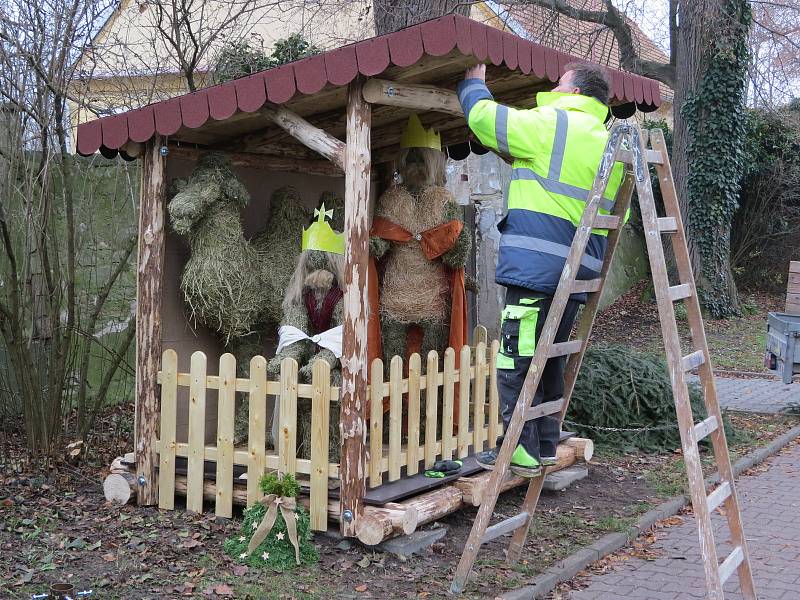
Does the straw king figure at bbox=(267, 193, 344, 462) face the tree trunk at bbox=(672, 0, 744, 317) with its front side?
no

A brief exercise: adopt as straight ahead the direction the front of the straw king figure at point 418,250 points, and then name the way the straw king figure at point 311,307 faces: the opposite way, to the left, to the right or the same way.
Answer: the same way

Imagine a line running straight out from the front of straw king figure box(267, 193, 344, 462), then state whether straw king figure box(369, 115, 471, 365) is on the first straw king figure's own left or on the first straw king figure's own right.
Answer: on the first straw king figure's own left

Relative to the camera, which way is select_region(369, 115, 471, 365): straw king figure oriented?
toward the camera

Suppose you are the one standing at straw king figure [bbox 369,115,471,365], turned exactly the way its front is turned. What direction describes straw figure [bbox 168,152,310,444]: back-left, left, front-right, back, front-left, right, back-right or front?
right

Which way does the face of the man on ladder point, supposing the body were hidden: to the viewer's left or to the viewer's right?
to the viewer's left

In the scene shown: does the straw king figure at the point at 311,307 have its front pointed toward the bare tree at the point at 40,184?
no

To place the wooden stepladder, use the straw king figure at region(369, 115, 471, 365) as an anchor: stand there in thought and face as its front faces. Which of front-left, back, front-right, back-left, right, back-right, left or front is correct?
front-left

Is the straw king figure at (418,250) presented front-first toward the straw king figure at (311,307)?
no

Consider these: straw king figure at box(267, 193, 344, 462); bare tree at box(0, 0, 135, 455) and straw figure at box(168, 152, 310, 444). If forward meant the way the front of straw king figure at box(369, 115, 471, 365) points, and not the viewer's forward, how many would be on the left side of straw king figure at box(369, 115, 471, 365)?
0

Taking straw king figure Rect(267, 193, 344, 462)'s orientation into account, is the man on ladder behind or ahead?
ahead

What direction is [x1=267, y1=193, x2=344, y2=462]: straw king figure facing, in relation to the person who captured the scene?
facing the viewer

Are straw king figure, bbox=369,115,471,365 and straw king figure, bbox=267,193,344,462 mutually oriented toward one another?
no

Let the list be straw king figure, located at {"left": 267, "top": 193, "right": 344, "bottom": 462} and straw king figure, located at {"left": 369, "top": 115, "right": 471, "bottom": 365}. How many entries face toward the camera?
2

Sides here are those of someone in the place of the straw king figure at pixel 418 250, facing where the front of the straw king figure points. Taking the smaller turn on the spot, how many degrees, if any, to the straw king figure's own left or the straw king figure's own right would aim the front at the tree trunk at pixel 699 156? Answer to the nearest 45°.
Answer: approximately 135° to the straw king figure's own left
